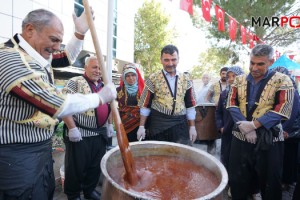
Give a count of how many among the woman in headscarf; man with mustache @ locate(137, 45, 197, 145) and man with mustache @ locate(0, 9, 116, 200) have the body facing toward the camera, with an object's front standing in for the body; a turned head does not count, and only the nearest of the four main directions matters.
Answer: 2

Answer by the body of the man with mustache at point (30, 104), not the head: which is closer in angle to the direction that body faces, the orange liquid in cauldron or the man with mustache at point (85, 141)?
the orange liquid in cauldron

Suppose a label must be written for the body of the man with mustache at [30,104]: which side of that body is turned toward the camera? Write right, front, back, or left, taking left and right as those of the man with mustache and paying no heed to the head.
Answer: right

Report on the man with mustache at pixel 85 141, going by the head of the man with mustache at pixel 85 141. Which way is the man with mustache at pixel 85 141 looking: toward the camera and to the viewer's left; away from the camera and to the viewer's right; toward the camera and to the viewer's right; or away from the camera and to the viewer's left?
toward the camera and to the viewer's right

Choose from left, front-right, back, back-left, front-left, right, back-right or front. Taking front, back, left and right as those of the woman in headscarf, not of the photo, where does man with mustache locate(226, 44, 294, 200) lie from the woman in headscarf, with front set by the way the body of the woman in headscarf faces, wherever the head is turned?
front-left

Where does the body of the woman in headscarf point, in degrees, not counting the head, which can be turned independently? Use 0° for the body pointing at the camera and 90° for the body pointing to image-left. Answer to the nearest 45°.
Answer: approximately 0°

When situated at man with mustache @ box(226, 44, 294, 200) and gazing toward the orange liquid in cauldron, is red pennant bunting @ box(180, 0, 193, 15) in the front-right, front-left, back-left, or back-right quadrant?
back-right

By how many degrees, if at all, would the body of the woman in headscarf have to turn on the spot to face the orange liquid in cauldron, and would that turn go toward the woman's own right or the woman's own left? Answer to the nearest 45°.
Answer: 0° — they already face it
